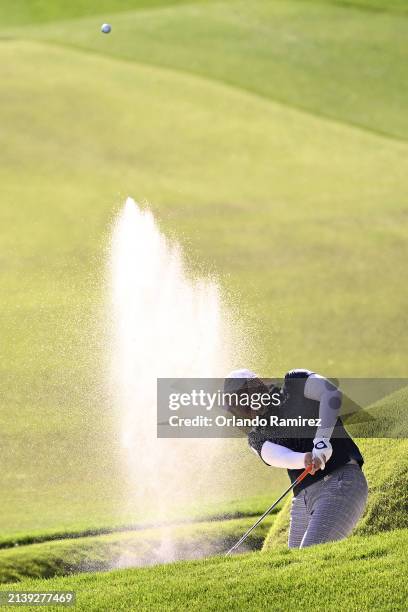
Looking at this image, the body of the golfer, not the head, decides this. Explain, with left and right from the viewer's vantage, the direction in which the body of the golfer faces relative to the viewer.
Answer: facing the viewer and to the left of the viewer
